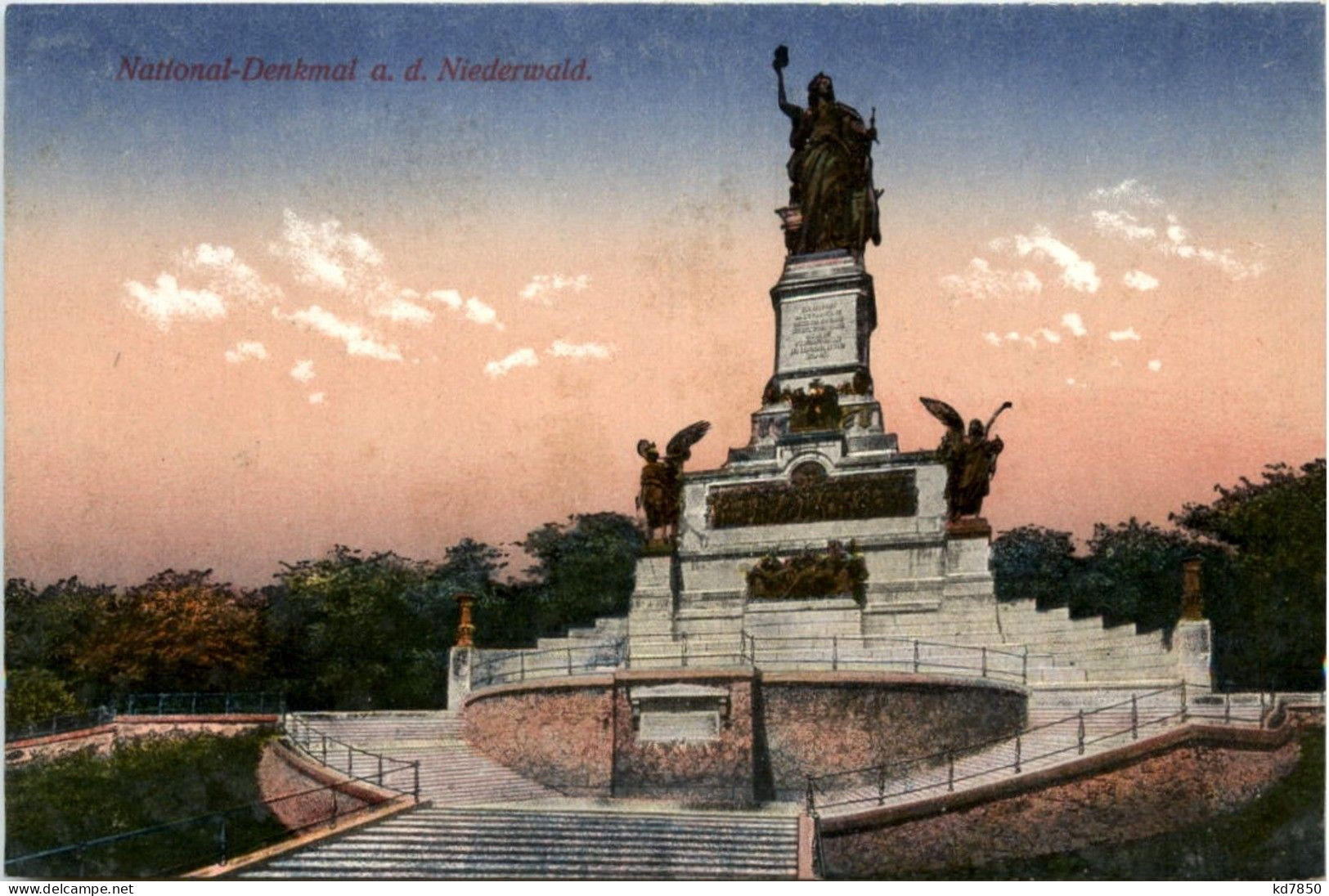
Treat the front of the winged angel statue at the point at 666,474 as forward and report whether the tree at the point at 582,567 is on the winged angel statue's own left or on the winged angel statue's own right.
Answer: on the winged angel statue's own right

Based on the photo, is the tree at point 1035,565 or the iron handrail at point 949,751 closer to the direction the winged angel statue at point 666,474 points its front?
the iron handrail

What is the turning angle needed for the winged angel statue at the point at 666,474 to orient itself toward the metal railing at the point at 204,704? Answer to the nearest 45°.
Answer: approximately 45° to its right

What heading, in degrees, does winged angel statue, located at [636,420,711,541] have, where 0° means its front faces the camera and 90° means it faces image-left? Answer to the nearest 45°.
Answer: approximately 45°

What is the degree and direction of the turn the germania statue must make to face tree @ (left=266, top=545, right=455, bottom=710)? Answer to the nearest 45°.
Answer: approximately 90° to its right

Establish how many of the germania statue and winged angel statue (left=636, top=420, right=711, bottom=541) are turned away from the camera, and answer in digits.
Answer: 0

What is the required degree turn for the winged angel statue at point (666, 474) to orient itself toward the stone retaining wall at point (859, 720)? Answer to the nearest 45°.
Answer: approximately 45° to its left

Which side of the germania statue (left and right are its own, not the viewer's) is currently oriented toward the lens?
front

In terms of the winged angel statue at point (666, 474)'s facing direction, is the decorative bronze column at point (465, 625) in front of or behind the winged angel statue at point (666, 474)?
in front

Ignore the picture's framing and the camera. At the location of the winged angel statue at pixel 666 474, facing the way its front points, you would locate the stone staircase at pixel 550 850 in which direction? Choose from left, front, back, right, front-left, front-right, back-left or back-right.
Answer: front-left

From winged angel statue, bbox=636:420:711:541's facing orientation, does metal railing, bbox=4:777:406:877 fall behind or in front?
in front
